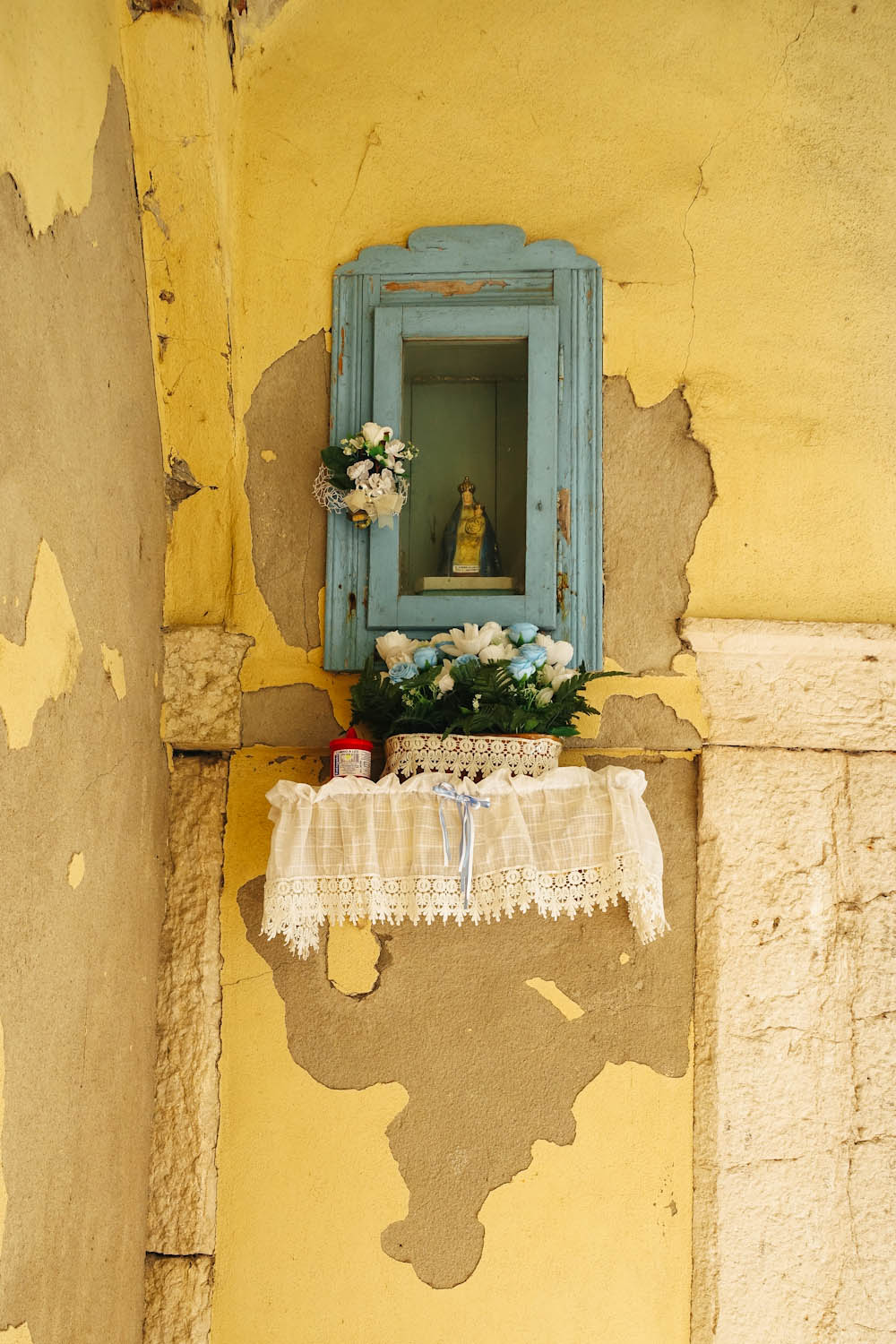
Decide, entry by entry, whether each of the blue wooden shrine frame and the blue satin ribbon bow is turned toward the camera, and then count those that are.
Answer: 2

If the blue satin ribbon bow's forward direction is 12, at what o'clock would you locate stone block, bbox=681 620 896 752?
The stone block is roughly at 8 o'clock from the blue satin ribbon bow.

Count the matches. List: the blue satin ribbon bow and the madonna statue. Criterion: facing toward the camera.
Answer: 2

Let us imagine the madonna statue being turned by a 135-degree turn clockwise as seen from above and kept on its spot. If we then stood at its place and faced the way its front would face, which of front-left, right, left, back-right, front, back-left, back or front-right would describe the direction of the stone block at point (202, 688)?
front-left

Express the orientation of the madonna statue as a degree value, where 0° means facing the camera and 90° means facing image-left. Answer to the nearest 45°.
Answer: approximately 0°

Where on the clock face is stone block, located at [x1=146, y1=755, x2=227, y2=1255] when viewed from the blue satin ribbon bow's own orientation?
The stone block is roughly at 4 o'clock from the blue satin ribbon bow.

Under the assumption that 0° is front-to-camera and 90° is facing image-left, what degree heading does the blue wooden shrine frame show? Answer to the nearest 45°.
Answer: approximately 0°
